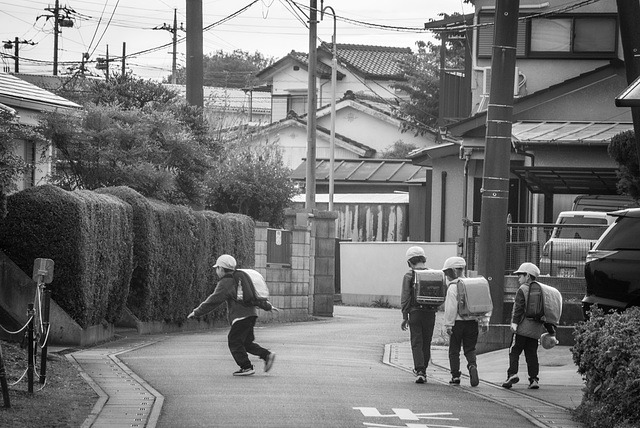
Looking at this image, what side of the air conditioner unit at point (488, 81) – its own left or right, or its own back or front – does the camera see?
front

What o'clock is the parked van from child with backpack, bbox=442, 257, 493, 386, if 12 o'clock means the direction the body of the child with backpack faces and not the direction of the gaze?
The parked van is roughly at 2 o'clock from the child with backpack.

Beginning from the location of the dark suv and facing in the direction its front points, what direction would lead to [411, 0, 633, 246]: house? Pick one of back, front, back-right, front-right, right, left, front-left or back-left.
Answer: left

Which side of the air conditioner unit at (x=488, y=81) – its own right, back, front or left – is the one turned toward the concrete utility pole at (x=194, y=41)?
right

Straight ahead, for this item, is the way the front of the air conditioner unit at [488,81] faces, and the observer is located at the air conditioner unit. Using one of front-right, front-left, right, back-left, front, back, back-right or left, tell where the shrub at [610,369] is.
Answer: front

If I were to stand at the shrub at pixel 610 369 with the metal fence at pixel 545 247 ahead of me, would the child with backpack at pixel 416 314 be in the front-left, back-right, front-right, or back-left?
front-left

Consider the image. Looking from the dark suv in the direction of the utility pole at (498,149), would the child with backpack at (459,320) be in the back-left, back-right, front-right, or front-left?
front-left

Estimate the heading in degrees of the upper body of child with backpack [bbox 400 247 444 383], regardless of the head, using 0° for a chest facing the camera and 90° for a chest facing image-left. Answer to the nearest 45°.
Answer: approximately 135°

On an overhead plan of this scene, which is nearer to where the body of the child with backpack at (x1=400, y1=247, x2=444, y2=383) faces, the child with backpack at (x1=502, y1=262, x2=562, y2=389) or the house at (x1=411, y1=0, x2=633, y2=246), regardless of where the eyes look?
the house

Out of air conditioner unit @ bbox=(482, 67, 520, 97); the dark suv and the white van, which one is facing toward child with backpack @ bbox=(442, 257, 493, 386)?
the air conditioner unit

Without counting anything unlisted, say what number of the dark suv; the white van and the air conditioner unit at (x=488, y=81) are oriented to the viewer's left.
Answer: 0

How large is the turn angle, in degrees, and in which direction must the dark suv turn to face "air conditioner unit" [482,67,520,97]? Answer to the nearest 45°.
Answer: approximately 90° to its left

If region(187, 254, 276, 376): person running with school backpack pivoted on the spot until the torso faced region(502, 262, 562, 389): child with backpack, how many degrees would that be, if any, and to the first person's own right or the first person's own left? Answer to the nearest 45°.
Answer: approximately 180°

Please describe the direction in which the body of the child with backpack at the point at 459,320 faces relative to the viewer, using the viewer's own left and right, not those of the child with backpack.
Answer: facing away from the viewer and to the left of the viewer

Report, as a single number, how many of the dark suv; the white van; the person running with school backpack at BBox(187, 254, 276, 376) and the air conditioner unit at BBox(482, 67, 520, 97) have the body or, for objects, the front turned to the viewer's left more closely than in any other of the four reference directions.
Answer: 1

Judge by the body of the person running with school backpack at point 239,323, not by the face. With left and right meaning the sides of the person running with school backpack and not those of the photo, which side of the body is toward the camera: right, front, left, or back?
left

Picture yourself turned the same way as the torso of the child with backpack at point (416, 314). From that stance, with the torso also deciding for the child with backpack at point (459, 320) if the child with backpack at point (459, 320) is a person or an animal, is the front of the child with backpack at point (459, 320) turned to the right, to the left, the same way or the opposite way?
the same way
